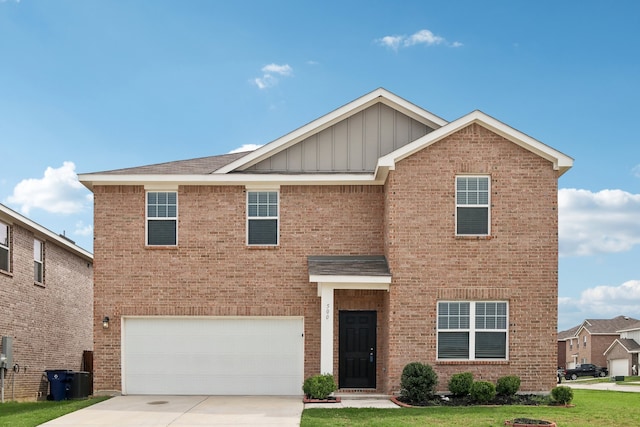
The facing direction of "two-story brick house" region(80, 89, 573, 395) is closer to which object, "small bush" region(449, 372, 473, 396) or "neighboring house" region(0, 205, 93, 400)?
the small bush

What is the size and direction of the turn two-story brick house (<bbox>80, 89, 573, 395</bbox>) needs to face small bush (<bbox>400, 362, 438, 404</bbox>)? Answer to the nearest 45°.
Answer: approximately 45° to its left

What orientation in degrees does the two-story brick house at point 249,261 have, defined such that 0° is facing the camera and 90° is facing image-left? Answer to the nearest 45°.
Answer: approximately 0°
